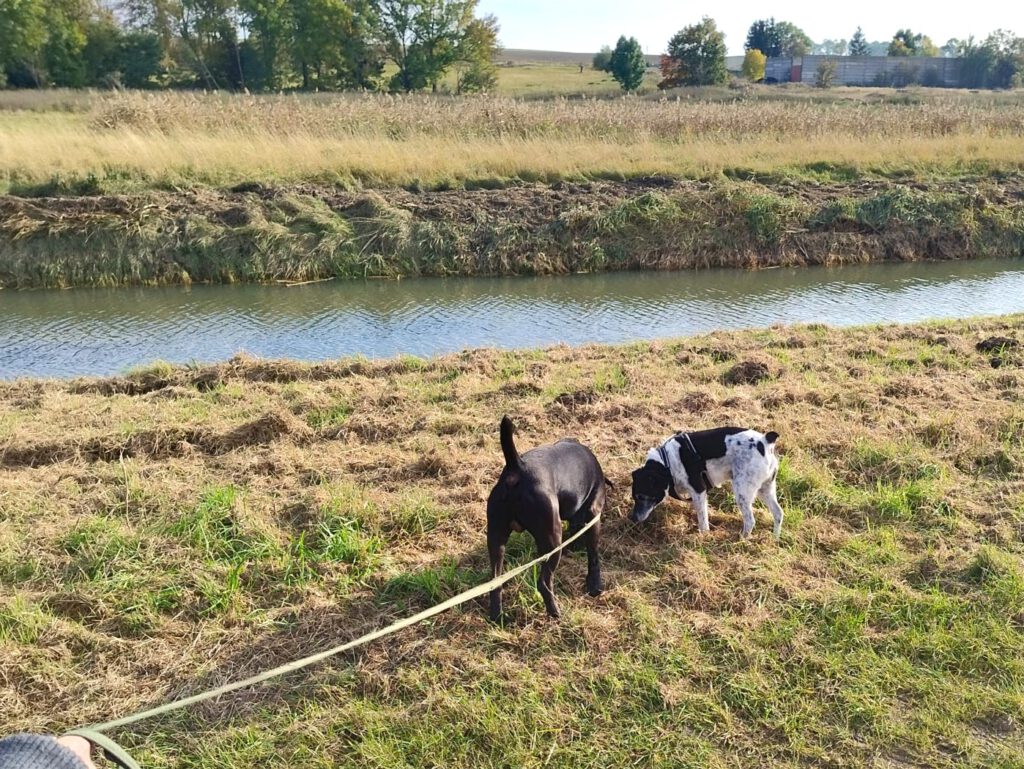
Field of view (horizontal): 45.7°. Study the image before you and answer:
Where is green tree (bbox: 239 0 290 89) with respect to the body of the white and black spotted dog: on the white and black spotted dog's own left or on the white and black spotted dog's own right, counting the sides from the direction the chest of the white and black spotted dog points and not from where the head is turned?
on the white and black spotted dog's own right

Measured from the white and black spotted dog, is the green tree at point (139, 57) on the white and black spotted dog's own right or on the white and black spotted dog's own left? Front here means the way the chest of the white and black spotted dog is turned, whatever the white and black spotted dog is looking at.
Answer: on the white and black spotted dog's own right

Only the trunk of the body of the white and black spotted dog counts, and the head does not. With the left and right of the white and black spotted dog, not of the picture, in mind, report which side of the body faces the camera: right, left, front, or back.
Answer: left

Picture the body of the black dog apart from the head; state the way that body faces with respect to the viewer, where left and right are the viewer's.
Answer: facing away from the viewer and to the right of the viewer

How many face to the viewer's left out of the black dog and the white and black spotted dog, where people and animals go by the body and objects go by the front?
1

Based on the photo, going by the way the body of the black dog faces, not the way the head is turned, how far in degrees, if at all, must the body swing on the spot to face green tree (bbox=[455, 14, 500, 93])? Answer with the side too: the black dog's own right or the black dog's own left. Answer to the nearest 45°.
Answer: approximately 45° to the black dog's own left

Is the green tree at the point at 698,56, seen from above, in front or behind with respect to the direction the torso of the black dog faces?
in front

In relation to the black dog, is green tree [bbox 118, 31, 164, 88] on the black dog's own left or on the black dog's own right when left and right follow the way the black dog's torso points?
on the black dog's own left

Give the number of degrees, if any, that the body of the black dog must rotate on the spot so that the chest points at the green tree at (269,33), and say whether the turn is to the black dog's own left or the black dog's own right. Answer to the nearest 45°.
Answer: approximately 45° to the black dog's own left

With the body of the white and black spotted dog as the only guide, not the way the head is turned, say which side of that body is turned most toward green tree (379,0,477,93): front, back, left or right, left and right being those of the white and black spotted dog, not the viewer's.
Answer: right

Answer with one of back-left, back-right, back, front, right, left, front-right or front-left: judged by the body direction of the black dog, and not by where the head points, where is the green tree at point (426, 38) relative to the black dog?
front-left
